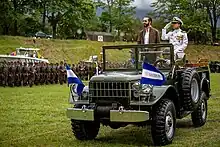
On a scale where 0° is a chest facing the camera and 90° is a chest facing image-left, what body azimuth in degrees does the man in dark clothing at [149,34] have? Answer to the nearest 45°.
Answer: approximately 45°

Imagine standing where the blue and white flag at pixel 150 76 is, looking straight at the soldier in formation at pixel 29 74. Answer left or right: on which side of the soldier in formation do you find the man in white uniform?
right

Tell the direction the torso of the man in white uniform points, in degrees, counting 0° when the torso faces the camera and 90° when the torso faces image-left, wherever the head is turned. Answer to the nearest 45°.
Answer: approximately 45°

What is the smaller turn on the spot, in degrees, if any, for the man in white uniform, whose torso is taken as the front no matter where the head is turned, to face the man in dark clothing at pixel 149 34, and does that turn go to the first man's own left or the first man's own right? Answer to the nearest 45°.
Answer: approximately 90° to the first man's own right

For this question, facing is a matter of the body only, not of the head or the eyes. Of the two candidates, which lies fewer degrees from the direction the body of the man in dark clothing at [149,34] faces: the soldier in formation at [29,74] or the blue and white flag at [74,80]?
the blue and white flag

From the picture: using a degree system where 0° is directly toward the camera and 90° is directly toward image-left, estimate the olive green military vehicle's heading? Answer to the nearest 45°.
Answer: approximately 45°

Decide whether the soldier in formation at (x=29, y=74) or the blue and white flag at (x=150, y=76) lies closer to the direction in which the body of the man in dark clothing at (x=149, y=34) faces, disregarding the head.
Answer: the blue and white flag

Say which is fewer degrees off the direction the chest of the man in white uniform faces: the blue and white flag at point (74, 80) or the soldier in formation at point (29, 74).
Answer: the blue and white flag
